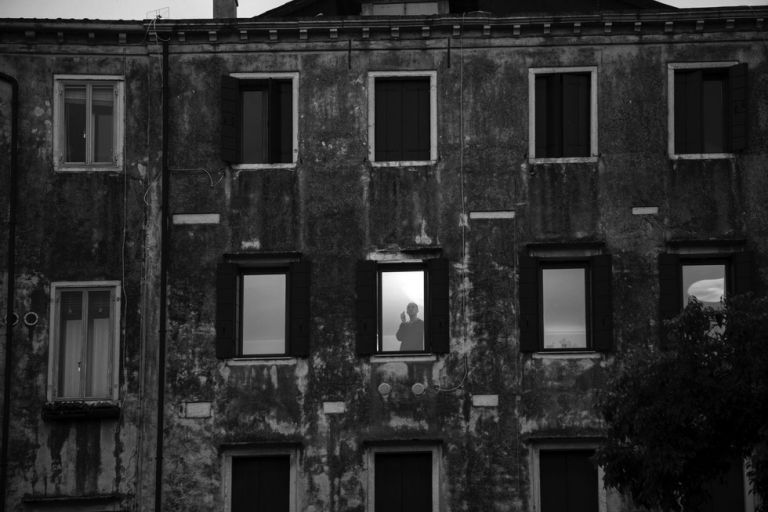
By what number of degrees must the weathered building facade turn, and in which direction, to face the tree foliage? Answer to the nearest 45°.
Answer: approximately 45° to its left

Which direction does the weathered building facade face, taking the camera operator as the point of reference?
facing the viewer
